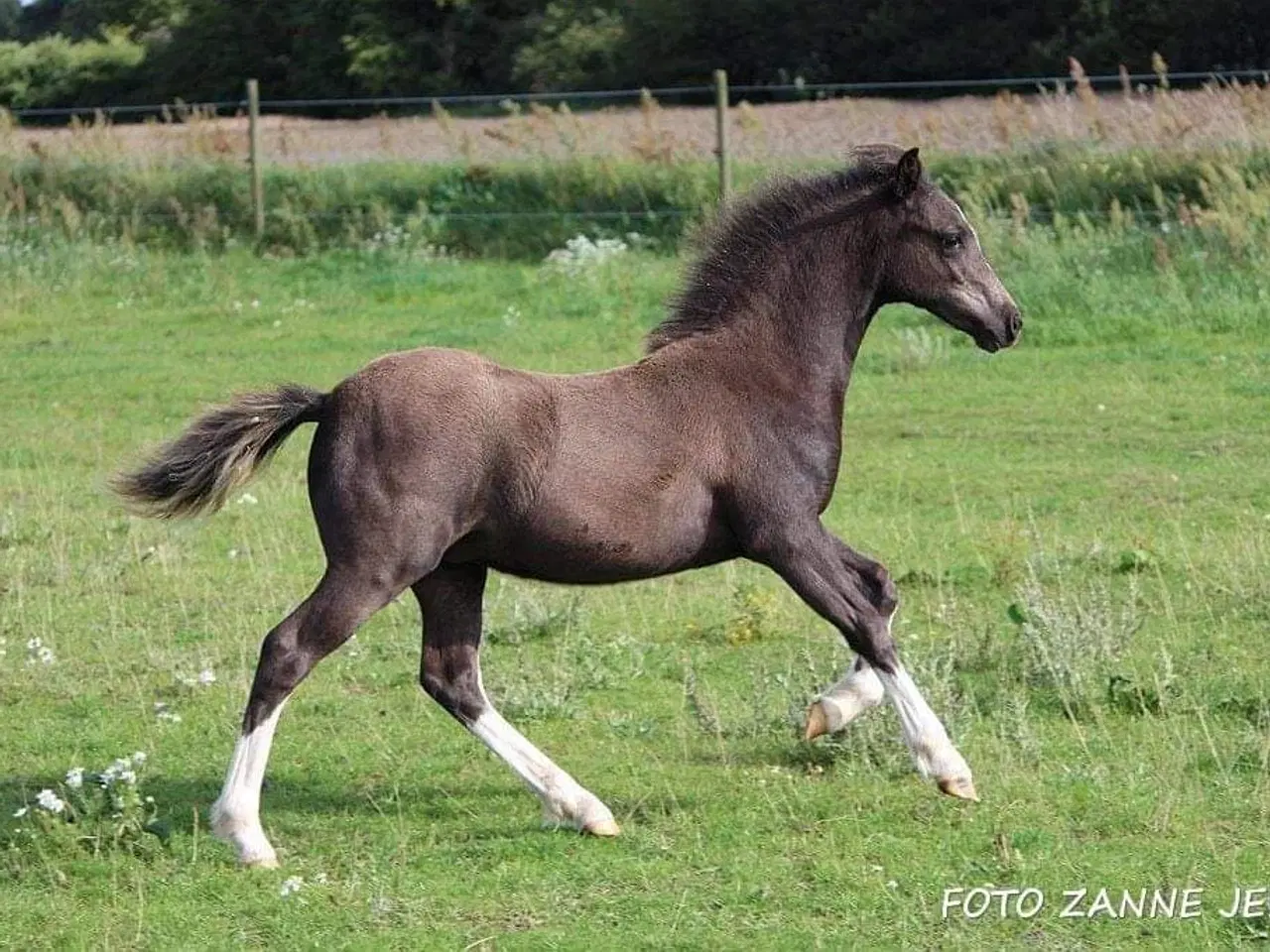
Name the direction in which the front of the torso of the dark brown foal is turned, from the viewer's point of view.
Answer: to the viewer's right

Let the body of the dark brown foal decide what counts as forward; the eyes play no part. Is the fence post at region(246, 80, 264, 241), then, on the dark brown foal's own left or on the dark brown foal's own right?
on the dark brown foal's own left

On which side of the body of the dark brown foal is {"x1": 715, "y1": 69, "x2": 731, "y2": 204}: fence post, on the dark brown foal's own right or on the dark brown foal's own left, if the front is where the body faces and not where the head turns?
on the dark brown foal's own left

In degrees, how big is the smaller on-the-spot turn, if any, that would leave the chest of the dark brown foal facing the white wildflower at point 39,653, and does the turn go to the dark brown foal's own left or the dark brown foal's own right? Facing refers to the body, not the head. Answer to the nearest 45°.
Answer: approximately 135° to the dark brown foal's own left

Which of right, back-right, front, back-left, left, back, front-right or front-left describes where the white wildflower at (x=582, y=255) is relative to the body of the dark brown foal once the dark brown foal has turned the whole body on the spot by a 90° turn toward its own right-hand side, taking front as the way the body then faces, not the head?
back

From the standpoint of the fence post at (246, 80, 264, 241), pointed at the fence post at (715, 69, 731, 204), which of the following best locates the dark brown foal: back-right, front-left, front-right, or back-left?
front-right

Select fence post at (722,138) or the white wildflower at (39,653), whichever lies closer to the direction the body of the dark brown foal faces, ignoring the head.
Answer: the fence post
